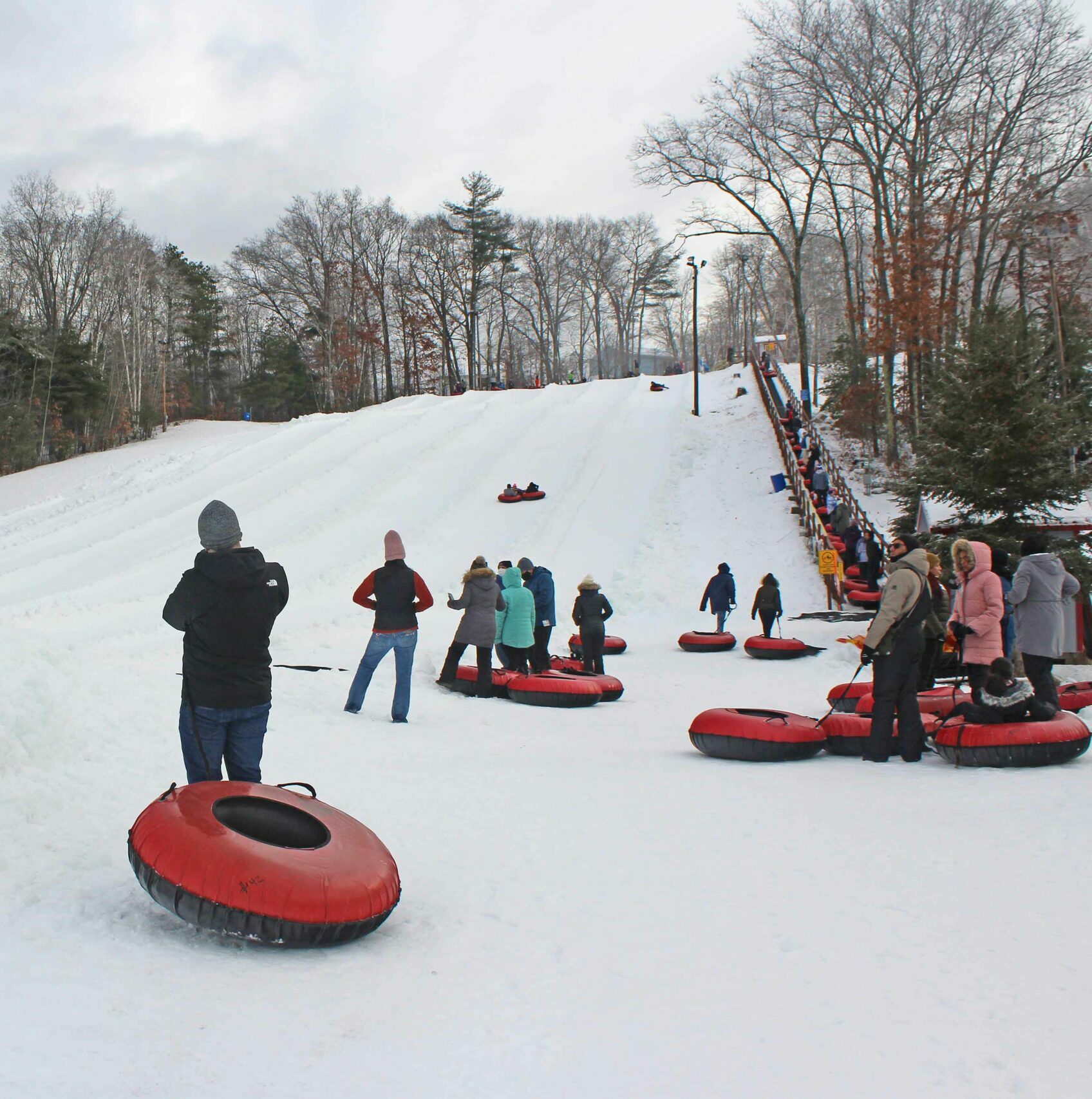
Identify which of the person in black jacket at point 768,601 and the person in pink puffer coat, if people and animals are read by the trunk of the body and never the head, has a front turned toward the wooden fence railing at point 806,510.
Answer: the person in black jacket

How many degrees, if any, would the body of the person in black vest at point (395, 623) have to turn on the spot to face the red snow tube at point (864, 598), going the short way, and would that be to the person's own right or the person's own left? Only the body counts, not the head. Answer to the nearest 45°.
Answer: approximately 45° to the person's own right

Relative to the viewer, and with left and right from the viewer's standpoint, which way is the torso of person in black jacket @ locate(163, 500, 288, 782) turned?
facing away from the viewer

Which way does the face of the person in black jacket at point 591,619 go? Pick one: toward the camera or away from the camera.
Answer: away from the camera

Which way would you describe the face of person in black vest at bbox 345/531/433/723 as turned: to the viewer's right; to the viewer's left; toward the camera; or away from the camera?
away from the camera

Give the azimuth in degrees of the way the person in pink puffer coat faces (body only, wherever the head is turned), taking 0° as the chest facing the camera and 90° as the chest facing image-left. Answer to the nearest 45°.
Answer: approximately 45°

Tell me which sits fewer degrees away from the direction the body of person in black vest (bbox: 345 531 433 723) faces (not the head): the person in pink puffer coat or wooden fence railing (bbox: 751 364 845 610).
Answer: the wooden fence railing

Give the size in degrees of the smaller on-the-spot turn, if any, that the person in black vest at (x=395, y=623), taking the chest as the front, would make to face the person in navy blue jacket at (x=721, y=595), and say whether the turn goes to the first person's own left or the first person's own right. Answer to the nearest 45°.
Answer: approximately 45° to the first person's own right

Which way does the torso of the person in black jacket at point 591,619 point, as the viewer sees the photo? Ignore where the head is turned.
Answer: away from the camera

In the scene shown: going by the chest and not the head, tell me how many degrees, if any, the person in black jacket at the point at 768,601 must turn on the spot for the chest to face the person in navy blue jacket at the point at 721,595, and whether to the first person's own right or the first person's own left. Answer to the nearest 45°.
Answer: approximately 45° to the first person's own left

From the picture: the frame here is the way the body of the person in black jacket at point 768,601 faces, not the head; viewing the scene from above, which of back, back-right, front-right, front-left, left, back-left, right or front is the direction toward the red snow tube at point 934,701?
back

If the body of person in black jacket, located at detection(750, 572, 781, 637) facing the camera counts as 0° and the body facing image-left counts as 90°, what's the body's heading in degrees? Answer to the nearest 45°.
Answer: approximately 180°

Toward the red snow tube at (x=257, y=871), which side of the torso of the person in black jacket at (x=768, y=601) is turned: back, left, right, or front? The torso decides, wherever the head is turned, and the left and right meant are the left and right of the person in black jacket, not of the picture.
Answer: back

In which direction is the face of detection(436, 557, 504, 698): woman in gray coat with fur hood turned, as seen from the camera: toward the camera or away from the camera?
away from the camera

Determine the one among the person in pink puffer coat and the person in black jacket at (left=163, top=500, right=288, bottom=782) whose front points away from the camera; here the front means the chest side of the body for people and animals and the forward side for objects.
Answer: the person in black jacket

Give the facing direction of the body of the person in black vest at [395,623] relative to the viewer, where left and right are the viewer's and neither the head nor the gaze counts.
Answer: facing away from the viewer
